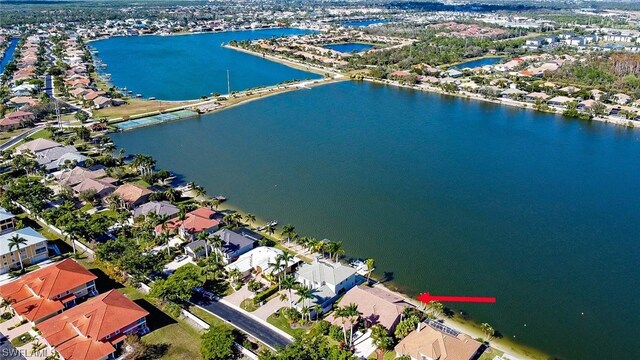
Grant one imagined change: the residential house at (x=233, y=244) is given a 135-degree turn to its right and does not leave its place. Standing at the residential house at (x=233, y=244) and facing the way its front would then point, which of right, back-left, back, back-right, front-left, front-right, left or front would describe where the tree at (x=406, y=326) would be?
back-right

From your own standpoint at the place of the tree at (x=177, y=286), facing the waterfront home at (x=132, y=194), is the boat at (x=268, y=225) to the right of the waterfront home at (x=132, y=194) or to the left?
right

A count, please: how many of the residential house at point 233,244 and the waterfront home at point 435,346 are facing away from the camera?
0

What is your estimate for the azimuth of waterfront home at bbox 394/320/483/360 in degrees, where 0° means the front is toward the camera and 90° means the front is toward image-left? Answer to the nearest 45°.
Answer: approximately 45°

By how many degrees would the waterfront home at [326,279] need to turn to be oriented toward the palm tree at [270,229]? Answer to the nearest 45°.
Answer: approximately 90° to its right

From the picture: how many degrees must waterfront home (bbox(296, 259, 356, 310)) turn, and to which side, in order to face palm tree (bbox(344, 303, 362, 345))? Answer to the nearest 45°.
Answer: approximately 45° to its left

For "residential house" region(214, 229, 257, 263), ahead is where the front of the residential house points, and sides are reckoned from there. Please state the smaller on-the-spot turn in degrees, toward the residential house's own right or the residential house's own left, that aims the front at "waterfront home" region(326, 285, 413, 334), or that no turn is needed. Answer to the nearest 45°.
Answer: approximately 90° to the residential house's own left

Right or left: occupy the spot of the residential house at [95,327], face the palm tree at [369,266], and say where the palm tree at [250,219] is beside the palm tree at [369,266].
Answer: left

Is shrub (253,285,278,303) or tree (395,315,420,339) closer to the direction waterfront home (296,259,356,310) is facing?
the shrub

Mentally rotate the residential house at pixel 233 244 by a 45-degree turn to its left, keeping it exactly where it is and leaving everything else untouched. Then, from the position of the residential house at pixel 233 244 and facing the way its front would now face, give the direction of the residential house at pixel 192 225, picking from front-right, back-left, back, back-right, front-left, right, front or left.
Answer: back-right
